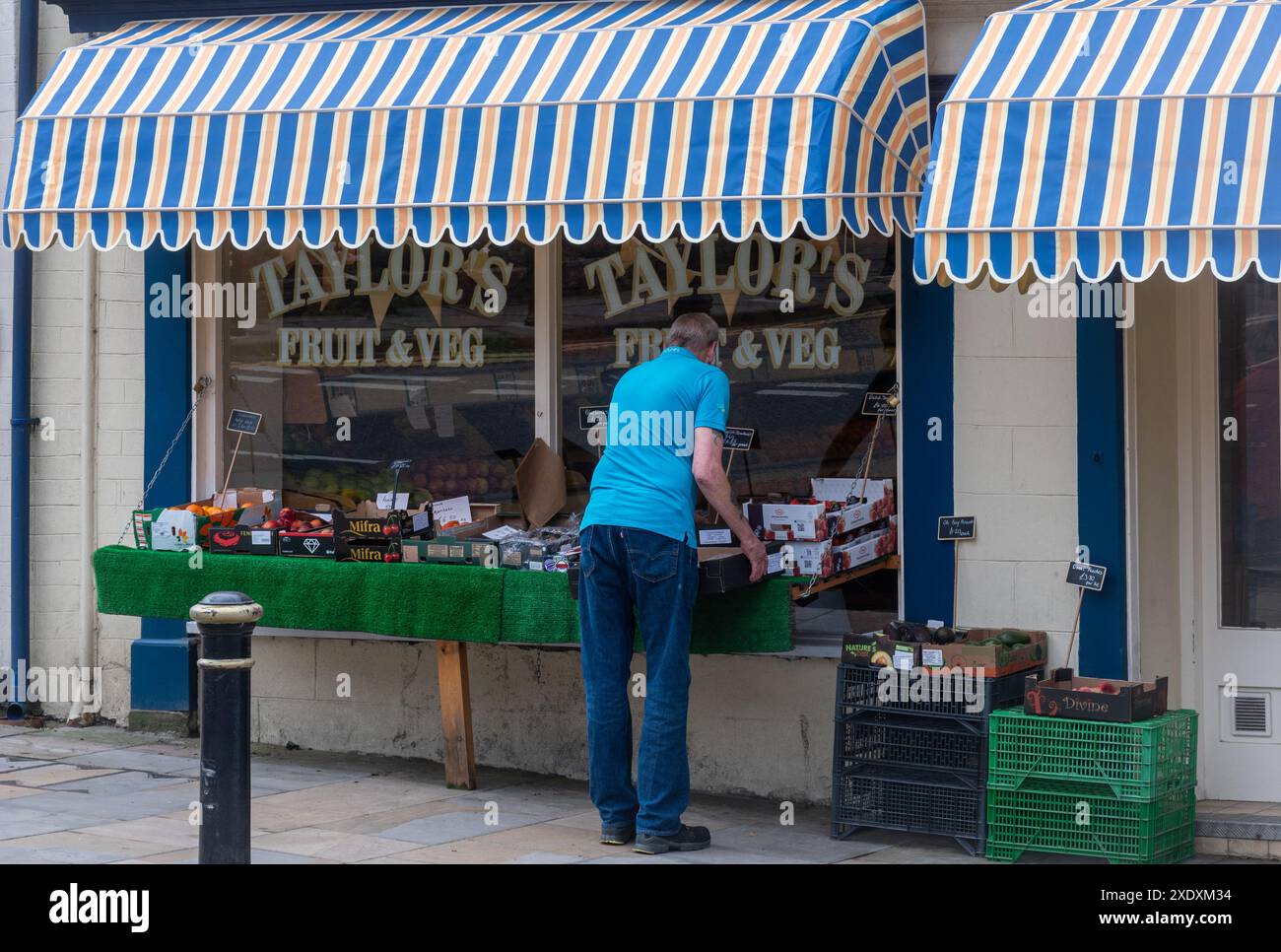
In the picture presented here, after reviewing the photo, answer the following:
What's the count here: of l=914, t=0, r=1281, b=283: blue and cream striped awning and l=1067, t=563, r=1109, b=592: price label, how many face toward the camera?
2

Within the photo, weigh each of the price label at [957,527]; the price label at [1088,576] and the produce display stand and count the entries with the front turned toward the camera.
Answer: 3

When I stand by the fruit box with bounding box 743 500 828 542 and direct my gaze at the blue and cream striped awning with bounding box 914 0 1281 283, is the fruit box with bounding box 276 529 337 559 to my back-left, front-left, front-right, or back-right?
back-right

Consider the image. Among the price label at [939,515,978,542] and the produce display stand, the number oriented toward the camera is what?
2

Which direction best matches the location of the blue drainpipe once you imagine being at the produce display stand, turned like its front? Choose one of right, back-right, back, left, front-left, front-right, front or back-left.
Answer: back-right

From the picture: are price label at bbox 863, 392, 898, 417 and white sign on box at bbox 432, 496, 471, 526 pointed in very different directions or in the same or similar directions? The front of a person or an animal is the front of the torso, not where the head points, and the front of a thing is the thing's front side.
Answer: same or similar directions

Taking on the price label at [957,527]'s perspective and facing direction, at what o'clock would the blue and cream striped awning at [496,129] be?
The blue and cream striped awning is roughly at 2 o'clock from the price label.

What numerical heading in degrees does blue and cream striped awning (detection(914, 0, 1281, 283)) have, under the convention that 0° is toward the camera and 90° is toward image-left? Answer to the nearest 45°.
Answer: approximately 0°

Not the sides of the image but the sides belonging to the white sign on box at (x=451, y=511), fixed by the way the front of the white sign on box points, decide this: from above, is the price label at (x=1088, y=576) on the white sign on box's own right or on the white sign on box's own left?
on the white sign on box's own left

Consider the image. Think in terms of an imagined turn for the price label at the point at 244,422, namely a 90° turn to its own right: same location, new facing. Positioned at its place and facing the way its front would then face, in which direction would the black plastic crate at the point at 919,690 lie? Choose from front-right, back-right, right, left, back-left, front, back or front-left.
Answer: back-left

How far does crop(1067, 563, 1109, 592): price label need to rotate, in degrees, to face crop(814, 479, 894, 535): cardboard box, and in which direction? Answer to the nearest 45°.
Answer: approximately 90° to its right

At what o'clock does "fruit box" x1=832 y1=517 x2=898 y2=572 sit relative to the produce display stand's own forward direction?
The fruit box is roughly at 9 o'clock from the produce display stand.

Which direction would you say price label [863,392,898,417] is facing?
toward the camera

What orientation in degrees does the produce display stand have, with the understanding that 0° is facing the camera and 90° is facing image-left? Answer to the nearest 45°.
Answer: approximately 0°

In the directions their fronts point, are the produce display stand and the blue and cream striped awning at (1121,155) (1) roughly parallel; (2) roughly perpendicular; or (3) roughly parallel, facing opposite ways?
roughly parallel

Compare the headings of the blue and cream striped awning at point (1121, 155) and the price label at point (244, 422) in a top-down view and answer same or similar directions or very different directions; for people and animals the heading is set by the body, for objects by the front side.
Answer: same or similar directions

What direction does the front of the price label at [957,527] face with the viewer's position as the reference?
facing the viewer
